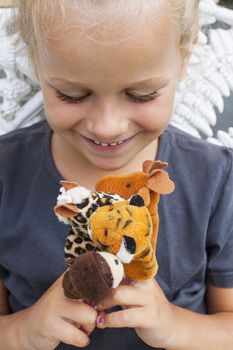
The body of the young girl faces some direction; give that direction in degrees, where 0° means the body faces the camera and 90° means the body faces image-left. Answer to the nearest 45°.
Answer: approximately 0°
